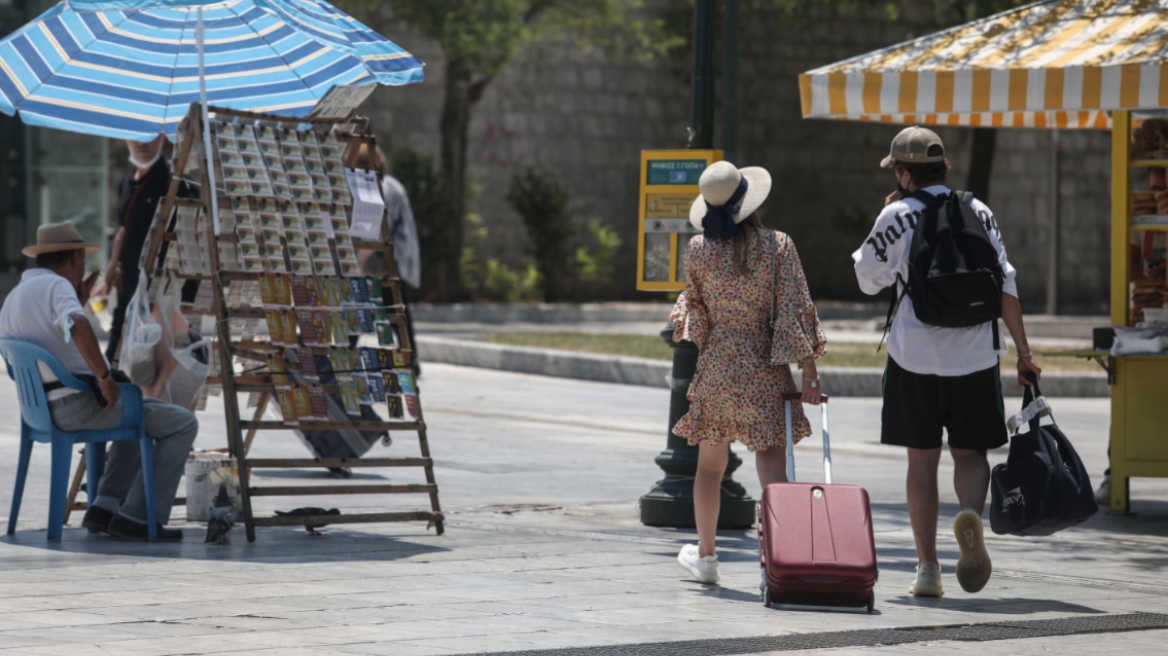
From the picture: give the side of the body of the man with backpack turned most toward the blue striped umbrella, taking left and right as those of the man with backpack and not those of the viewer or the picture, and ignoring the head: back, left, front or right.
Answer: left

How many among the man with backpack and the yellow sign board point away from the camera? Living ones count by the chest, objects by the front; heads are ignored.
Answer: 1

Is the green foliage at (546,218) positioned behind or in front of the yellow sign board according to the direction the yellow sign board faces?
behind

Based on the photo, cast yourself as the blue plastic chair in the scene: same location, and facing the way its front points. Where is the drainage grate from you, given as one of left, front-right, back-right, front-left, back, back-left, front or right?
right

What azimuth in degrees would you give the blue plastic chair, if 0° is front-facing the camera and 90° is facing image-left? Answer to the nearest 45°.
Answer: approximately 225°

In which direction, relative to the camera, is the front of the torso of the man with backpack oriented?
away from the camera

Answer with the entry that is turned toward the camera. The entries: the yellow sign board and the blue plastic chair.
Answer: the yellow sign board

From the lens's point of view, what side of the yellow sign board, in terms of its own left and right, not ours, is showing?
front

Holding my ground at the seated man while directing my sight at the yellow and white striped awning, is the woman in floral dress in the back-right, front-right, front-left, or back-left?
front-right

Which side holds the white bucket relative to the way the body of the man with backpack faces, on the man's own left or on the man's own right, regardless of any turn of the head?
on the man's own left

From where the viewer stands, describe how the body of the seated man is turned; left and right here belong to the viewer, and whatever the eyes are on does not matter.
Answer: facing away from the viewer and to the right of the viewer

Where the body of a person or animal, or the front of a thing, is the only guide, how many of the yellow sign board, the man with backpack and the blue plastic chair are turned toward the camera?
1

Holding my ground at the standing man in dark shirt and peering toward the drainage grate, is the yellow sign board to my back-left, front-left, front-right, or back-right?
front-left

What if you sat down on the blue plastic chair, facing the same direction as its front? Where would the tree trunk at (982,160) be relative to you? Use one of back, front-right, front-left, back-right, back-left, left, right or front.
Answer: front

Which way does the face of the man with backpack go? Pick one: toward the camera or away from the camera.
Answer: away from the camera

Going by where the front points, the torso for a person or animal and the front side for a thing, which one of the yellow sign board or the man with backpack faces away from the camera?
the man with backpack

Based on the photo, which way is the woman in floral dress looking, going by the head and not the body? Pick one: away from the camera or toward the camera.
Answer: away from the camera
